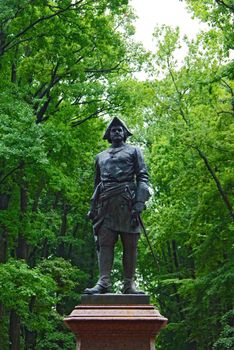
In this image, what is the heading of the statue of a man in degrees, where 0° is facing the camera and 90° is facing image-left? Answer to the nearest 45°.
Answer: approximately 0°

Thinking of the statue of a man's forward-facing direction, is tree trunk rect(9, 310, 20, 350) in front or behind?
behind
